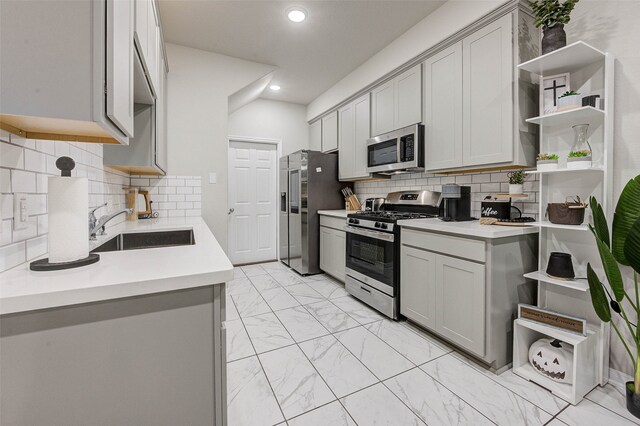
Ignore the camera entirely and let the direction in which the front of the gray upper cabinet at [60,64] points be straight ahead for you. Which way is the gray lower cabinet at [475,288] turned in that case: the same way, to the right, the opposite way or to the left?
the opposite way

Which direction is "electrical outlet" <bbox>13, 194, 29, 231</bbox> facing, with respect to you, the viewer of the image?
facing the viewer and to the right of the viewer

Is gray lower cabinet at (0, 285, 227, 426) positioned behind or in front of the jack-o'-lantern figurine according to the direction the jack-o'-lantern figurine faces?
in front

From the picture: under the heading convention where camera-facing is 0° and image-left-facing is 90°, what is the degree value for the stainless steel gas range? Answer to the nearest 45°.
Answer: approximately 45°

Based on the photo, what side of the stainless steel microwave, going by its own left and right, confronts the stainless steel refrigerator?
right

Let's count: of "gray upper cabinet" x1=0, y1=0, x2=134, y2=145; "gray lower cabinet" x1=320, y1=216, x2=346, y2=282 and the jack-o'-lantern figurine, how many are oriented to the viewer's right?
1

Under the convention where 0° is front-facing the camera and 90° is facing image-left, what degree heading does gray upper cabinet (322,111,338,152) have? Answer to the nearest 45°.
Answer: approximately 45°

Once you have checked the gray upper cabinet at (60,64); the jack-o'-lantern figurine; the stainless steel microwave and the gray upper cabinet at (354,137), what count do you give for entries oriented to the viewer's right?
1

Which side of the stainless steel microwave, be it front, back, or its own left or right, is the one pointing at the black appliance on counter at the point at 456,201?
left

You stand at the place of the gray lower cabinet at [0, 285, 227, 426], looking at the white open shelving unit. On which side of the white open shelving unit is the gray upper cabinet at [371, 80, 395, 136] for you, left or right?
left

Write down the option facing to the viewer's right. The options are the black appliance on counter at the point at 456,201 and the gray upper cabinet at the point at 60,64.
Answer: the gray upper cabinet
